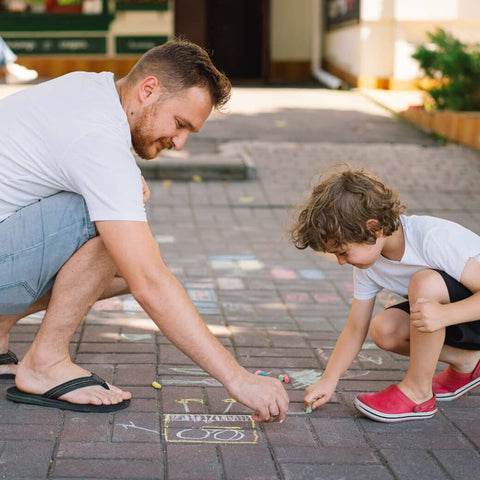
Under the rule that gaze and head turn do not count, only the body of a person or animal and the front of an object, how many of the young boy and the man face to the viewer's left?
1

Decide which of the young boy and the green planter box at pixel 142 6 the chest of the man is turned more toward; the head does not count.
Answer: the young boy

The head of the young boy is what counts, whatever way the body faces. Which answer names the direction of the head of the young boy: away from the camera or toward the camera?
toward the camera

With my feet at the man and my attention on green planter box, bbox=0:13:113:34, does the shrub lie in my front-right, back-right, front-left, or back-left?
front-right

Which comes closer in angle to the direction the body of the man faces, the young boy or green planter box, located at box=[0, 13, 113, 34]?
the young boy

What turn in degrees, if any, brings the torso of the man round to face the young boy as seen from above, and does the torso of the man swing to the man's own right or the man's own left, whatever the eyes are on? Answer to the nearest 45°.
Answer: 0° — they already face them

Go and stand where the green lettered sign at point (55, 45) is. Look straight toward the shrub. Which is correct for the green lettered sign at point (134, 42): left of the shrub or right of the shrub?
left

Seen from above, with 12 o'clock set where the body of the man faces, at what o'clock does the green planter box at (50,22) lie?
The green planter box is roughly at 9 o'clock from the man.

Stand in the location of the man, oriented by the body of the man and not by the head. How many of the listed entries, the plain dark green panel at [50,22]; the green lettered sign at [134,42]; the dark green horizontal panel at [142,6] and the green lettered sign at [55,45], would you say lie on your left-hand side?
4

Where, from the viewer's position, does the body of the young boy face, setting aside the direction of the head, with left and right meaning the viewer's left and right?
facing to the left of the viewer

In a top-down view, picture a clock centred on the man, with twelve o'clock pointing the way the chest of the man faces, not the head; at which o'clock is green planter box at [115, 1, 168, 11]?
The green planter box is roughly at 9 o'clock from the man.

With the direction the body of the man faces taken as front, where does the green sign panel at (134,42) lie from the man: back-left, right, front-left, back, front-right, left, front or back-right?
left

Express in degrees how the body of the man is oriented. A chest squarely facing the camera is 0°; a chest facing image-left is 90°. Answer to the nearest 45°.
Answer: approximately 270°

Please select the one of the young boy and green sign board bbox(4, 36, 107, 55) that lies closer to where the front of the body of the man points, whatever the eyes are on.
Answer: the young boy

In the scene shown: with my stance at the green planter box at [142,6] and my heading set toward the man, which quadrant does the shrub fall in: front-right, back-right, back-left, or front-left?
front-left

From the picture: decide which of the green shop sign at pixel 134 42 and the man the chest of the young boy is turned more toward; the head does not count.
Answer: the man
